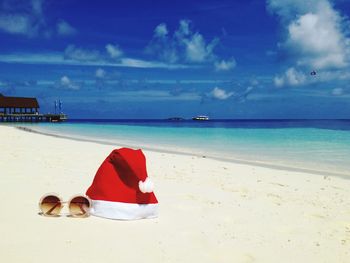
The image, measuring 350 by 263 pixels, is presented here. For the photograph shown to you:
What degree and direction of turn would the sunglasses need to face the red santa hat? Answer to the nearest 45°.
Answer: approximately 90° to its left

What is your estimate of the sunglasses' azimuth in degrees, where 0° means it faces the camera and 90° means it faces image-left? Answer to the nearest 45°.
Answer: approximately 0°
